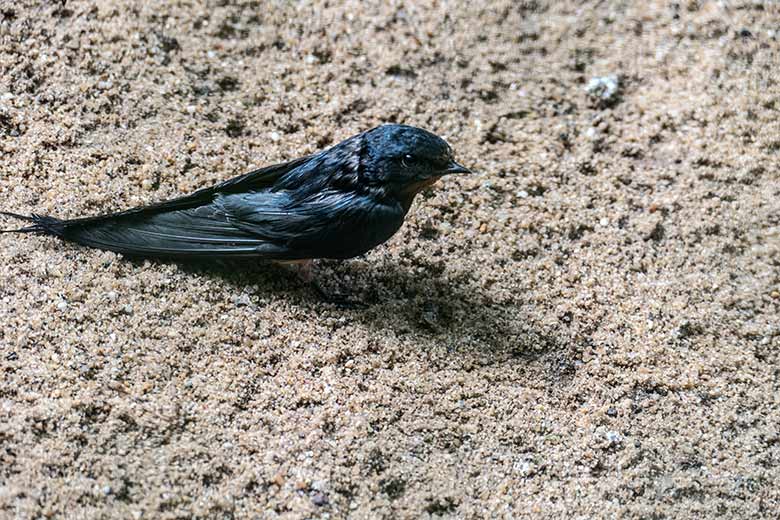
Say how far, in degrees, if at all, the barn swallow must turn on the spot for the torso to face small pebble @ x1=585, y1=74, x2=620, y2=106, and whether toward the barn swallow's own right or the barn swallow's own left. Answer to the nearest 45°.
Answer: approximately 45° to the barn swallow's own left

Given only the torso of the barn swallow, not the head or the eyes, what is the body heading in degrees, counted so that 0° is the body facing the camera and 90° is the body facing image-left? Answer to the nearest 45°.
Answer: approximately 270°

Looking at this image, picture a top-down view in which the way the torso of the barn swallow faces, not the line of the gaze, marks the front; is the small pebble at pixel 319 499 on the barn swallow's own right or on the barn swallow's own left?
on the barn swallow's own right

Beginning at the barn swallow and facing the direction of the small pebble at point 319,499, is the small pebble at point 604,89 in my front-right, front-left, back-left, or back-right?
back-left
